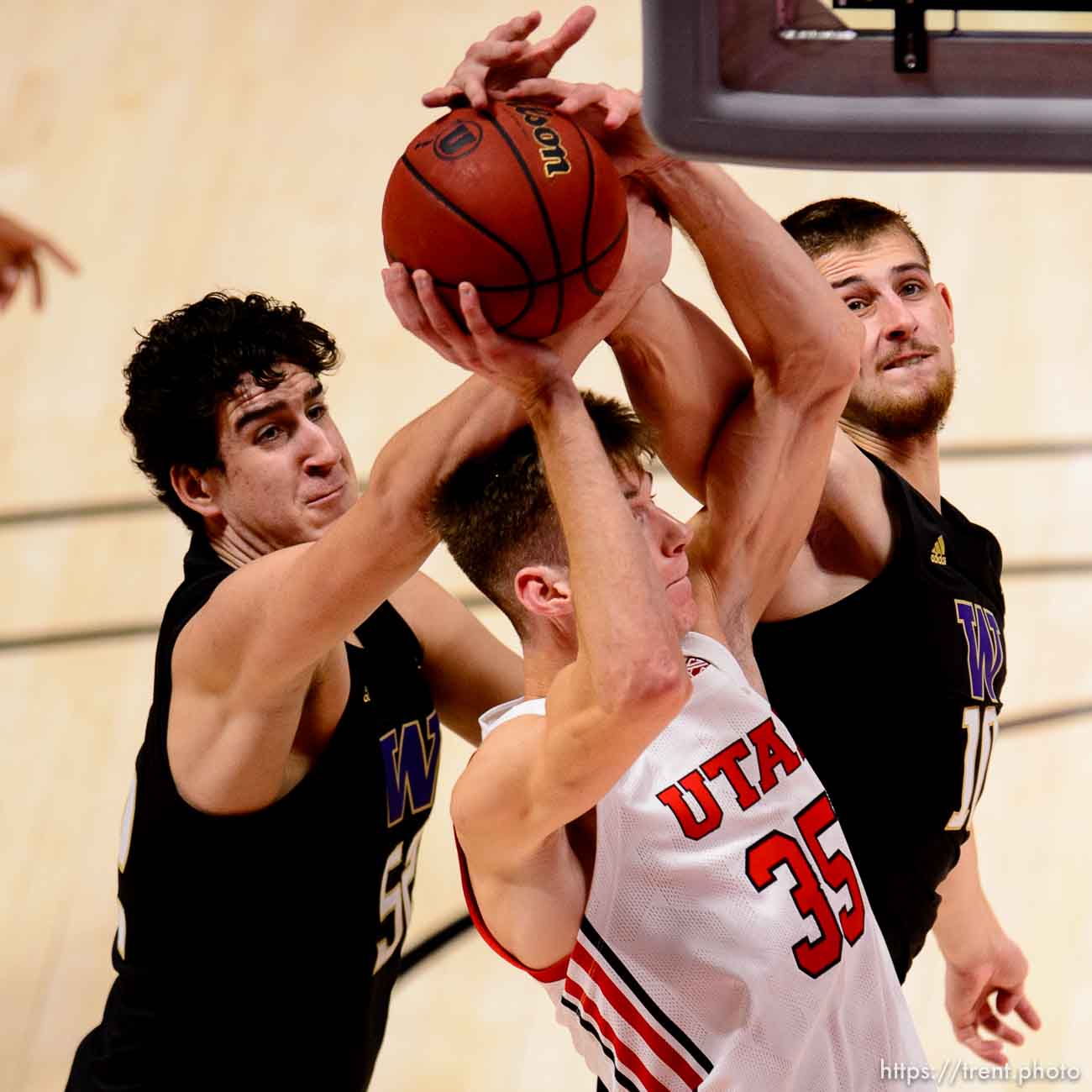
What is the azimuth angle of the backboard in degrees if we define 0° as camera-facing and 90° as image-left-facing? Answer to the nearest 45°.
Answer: approximately 180°
